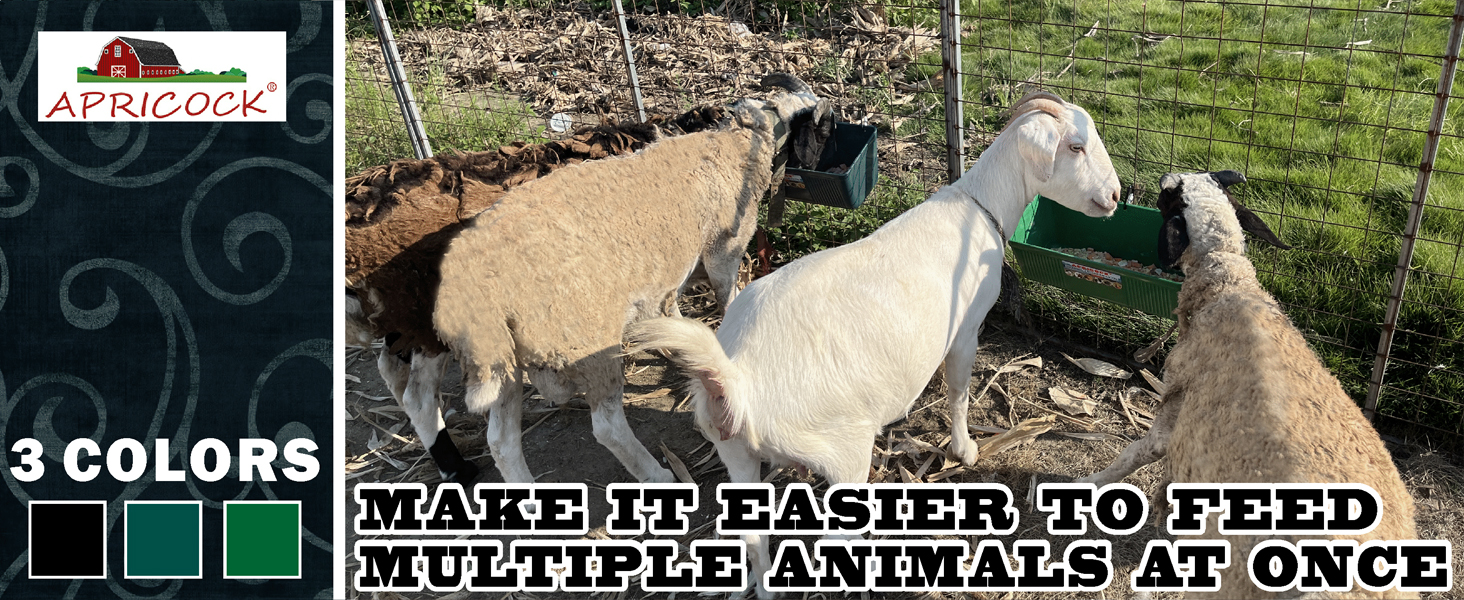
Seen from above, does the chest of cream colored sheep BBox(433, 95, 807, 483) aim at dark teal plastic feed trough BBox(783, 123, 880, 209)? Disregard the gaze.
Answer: yes

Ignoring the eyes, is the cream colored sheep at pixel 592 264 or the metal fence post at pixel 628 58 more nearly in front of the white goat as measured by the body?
the metal fence post

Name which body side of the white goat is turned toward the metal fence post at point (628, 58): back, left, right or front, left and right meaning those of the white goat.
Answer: left

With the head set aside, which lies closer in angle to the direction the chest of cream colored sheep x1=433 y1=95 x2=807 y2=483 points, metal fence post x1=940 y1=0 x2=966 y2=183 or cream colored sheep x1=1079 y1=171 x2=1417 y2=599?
the metal fence post

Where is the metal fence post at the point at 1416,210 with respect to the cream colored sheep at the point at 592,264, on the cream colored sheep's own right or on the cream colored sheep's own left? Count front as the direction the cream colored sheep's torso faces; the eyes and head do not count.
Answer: on the cream colored sheep's own right

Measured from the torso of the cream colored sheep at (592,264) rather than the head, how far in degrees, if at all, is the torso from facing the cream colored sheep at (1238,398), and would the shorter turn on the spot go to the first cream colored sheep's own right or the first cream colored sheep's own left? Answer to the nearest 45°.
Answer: approximately 90° to the first cream colored sheep's own right

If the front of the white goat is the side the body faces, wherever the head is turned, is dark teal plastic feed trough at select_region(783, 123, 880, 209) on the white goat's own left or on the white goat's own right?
on the white goat's own left

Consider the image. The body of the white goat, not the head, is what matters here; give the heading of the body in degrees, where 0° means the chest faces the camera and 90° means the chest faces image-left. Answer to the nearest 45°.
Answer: approximately 225°

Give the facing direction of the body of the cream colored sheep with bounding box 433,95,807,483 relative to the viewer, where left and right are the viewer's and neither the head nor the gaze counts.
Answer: facing away from the viewer and to the right of the viewer
